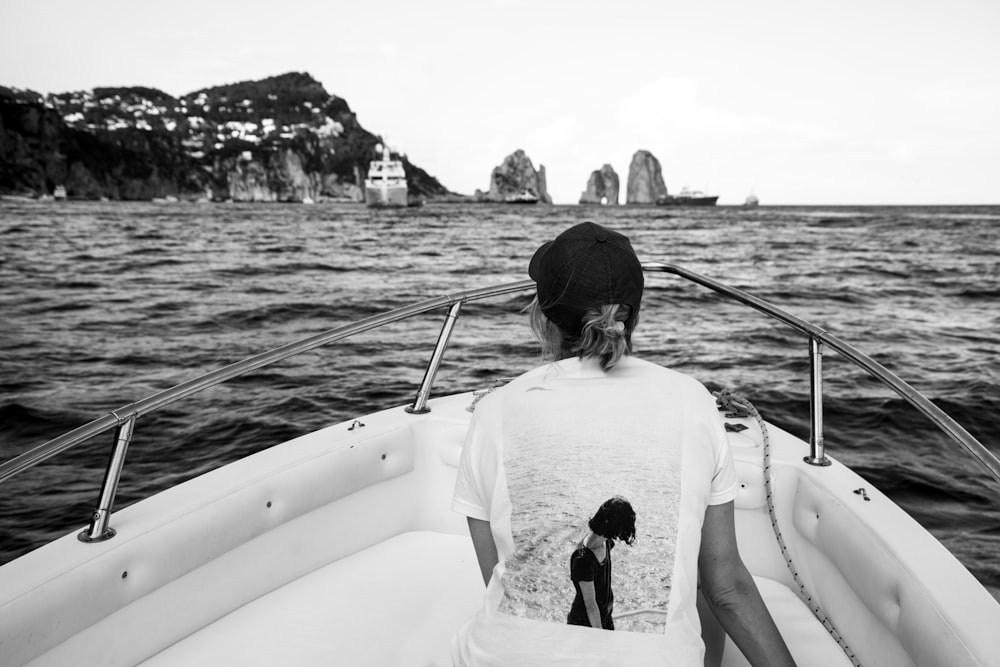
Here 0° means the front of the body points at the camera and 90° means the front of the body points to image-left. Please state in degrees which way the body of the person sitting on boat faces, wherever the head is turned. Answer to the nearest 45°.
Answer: approximately 180°

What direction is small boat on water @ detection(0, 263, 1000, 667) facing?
away from the camera
